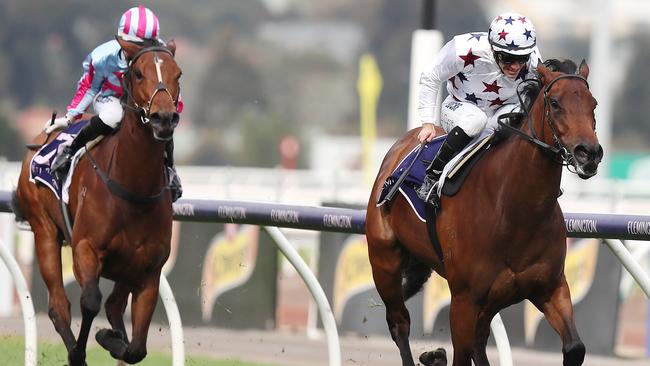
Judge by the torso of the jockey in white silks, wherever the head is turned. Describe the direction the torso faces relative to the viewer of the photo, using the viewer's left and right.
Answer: facing the viewer and to the right of the viewer
